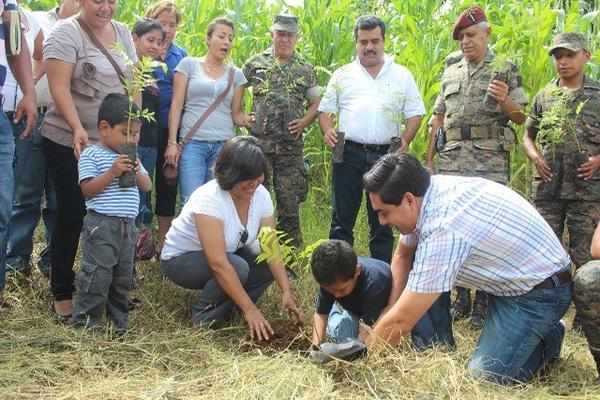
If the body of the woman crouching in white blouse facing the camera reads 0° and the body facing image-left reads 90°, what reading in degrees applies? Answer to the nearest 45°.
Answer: approximately 315°

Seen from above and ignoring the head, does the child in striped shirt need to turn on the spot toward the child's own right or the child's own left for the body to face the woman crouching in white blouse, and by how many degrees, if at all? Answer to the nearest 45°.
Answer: approximately 45° to the child's own left

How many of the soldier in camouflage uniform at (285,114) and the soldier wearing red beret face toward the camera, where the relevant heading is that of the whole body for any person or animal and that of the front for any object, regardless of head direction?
2

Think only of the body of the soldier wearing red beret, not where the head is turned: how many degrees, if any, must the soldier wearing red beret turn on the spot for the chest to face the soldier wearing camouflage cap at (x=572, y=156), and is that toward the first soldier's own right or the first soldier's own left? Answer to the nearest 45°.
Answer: approximately 90° to the first soldier's own left

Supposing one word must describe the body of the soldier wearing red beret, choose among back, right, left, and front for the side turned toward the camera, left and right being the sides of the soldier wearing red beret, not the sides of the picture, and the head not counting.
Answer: front

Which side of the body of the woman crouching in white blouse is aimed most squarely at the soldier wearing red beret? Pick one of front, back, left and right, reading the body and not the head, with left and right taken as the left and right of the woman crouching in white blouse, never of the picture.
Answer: left

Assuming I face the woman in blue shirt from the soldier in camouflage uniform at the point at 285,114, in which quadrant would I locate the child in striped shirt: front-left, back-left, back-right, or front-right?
front-left

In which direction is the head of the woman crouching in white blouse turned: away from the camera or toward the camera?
toward the camera

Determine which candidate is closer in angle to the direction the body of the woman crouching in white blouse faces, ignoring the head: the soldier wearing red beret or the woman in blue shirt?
the soldier wearing red beret

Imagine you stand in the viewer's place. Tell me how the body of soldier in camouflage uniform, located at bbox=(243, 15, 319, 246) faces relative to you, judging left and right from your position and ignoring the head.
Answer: facing the viewer

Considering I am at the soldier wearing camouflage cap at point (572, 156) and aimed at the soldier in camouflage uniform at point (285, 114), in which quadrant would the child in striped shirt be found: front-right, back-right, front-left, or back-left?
front-left

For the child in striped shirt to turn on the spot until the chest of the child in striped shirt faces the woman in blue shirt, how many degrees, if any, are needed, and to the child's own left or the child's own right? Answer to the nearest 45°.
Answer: approximately 135° to the child's own left

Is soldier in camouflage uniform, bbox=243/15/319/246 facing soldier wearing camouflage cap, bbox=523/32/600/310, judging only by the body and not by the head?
no

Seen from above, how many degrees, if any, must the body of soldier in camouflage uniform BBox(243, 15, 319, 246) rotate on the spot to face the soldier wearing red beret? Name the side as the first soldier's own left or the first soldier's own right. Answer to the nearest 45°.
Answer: approximately 45° to the first soldier's own left

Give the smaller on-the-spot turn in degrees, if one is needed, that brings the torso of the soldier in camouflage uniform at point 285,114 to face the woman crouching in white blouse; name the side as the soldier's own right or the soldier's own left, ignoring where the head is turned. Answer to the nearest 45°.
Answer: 0° — they already face them
